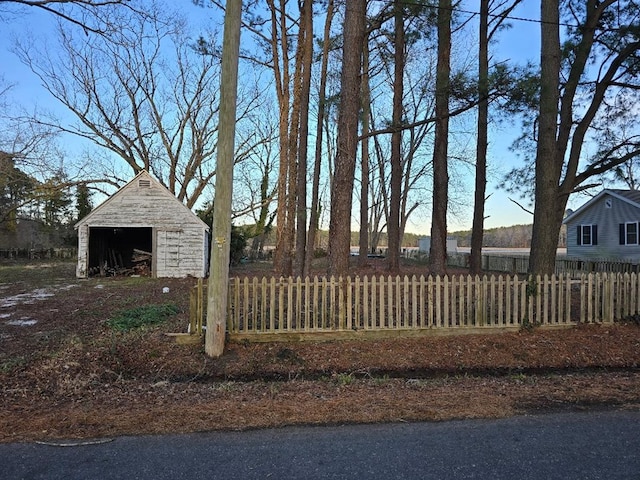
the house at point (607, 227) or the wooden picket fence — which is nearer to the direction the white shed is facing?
the wooden picket fence

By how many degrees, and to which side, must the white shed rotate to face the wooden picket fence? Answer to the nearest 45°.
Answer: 0° — it already faces it

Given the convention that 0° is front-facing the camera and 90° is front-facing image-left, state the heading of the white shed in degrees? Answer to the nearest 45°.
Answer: approximately 0°

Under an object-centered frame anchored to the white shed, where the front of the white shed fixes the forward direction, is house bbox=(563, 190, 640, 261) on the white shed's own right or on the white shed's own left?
on the white shed's own left
